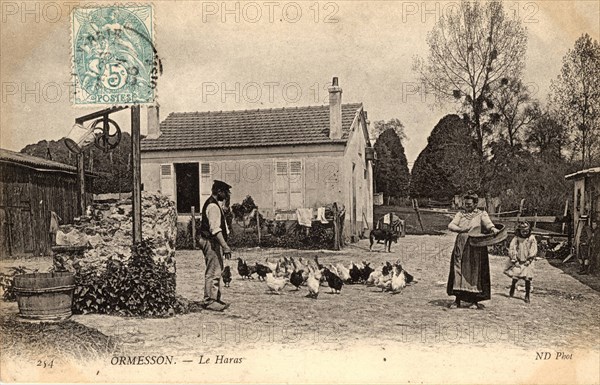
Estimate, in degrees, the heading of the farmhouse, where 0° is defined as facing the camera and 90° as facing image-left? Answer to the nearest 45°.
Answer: approximately 0°

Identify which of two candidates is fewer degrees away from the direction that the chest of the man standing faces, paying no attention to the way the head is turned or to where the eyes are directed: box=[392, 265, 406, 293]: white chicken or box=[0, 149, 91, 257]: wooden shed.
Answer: the white chicken

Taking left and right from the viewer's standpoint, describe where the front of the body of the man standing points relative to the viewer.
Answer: facing to the right of the viewer

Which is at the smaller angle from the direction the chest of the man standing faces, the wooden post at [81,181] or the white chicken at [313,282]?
the white chicken

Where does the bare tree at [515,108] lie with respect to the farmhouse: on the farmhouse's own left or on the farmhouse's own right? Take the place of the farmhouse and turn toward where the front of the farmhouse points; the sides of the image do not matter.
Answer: on the farmhouse's own left

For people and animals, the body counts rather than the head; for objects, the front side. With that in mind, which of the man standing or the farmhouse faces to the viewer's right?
the man standing

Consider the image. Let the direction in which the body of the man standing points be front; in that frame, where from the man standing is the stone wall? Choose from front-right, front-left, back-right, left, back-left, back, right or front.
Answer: back

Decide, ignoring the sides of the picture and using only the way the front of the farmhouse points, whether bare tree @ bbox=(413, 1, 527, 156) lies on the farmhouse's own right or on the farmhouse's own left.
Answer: on the farmhouse's own left

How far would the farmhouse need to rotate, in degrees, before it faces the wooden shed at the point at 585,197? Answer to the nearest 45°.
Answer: approximately 90° to its left
